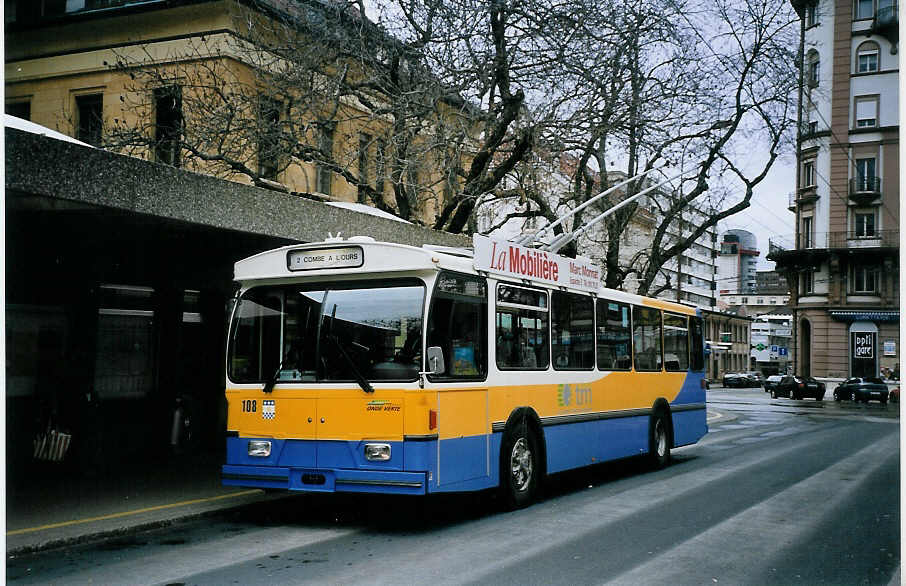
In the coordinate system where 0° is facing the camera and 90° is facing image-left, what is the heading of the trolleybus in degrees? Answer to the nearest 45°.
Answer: approximately 45°

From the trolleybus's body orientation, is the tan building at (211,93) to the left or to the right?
on its right

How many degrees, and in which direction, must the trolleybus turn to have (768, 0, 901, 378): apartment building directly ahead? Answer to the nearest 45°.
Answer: approximately 180°

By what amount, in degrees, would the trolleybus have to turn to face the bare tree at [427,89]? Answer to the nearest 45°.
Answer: approximately 135° to its right

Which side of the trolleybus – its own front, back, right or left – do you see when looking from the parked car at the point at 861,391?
back
